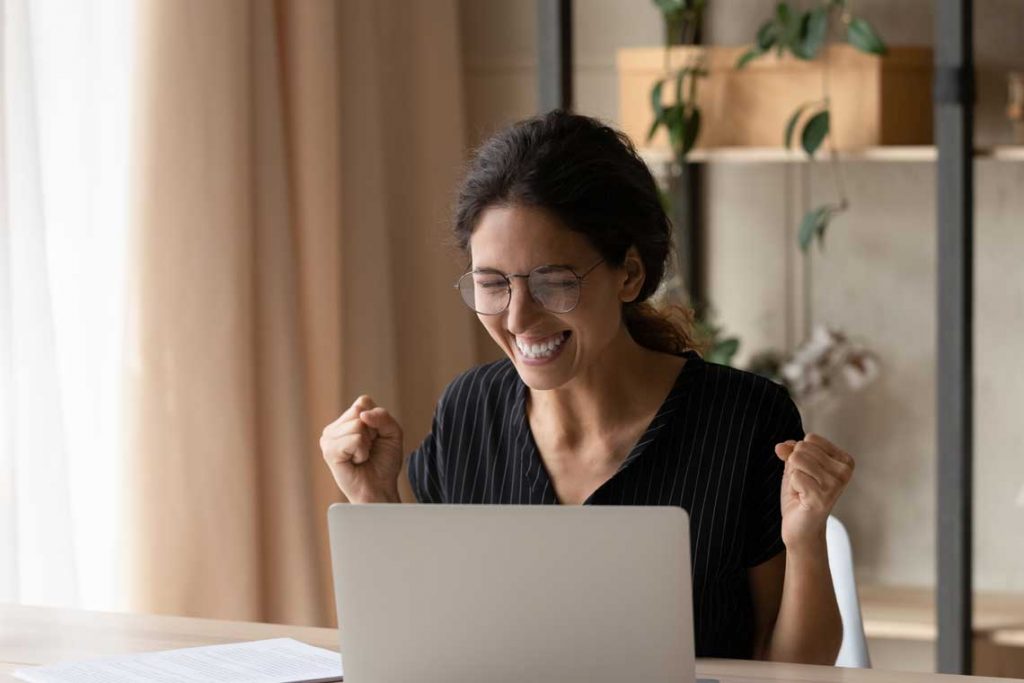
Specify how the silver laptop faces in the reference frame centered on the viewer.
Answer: facing away from the viewer

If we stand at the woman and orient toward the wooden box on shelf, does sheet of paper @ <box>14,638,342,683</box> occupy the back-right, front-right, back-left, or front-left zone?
back-left

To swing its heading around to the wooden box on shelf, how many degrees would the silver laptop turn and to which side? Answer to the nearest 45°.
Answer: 0° — it already faces it
